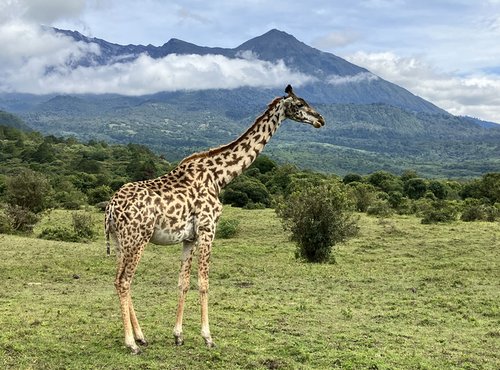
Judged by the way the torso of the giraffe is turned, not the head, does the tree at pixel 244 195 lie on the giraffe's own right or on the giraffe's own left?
on the giraffe's own left

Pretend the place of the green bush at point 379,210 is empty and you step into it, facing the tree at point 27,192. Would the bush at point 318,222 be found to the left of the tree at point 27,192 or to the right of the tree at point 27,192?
left

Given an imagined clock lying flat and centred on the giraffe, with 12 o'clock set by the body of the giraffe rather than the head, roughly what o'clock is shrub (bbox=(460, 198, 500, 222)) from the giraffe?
The shrub is roughly at 10 o'clock from the giraffe.

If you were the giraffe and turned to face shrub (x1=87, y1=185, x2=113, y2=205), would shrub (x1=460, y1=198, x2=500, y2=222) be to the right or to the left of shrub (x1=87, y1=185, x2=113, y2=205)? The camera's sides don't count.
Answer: right

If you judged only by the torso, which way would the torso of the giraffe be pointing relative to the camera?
to the viewer's right

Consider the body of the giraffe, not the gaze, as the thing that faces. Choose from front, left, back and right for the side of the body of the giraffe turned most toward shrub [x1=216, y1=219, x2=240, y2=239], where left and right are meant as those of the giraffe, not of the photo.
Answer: left

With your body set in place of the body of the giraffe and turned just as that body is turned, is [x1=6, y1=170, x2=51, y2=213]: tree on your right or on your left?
on your left

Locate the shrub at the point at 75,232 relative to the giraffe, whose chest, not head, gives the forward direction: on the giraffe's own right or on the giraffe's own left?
on the giraffe's own left

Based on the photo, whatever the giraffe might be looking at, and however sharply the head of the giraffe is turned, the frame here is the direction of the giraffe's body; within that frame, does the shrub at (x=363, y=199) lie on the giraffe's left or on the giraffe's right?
on the giraffe's left

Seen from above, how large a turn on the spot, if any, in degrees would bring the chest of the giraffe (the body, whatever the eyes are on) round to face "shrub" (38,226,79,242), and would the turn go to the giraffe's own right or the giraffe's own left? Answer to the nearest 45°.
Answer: approximately 90° to the giraffe's own left
